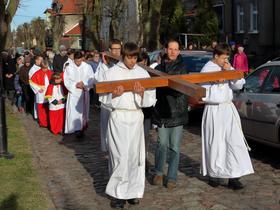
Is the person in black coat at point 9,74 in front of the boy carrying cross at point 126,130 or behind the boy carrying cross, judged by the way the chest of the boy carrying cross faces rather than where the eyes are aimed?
behind

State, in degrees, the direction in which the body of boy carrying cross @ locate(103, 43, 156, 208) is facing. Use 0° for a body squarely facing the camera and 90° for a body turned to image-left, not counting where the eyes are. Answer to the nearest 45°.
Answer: approximately 0°

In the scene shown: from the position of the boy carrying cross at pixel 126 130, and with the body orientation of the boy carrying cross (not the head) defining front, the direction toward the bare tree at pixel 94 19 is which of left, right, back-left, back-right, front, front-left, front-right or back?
back

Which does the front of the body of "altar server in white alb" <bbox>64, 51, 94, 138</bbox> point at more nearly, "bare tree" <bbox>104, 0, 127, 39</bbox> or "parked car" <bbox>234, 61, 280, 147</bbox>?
the parked car

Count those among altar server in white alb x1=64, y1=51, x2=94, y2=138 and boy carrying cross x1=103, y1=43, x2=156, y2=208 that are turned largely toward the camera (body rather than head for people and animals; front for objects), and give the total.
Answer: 2

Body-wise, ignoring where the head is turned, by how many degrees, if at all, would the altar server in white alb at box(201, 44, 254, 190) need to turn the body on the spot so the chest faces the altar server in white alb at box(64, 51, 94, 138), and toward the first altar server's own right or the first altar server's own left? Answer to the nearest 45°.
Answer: approximately 180°

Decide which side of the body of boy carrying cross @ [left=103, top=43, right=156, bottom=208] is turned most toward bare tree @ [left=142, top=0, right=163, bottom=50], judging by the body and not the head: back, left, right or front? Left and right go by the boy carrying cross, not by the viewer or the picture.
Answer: back

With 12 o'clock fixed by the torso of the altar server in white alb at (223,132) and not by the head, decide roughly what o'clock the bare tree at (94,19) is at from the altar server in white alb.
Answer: The bare tree is roughly at 7 o'clock from the altar server in white alb.

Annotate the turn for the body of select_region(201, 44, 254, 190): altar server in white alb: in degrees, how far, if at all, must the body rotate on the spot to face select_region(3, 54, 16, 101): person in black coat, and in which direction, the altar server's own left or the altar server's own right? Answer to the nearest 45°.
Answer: approximately 180°
